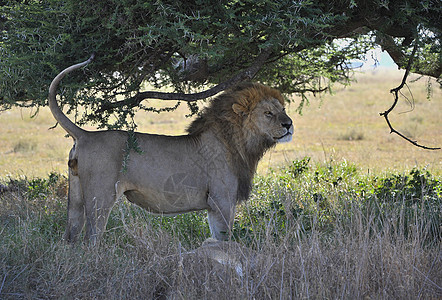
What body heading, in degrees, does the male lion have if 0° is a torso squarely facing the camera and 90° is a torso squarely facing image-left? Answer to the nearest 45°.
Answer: approximately 270°
